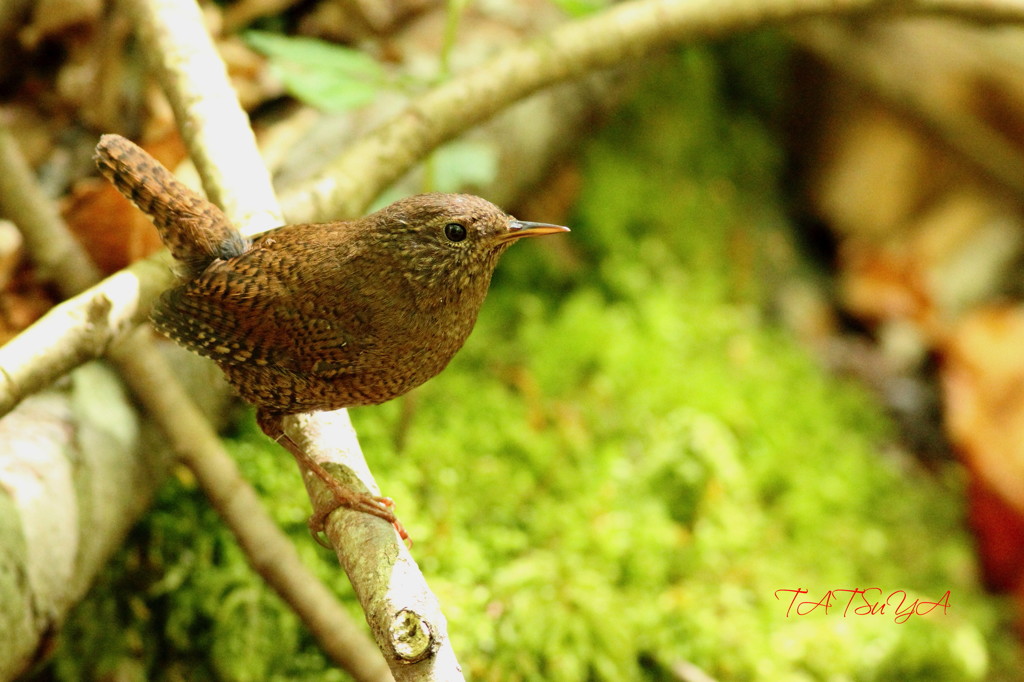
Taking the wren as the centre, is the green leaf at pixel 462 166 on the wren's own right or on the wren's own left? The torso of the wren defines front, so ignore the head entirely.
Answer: on the wren's own left

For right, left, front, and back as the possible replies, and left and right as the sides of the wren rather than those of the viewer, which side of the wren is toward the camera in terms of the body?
right

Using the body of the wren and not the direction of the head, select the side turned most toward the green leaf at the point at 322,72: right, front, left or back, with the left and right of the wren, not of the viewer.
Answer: left
